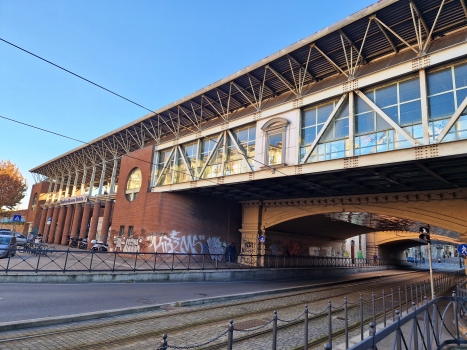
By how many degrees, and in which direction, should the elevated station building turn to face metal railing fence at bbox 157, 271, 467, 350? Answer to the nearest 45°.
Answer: approximately 45° to its left

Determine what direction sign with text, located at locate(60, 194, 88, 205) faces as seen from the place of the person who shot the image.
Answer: facing the viewer and to the left of the viewer

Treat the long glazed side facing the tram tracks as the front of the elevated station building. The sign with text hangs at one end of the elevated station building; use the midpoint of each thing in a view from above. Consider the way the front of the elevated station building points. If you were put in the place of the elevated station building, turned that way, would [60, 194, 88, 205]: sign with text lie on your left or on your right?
on your right

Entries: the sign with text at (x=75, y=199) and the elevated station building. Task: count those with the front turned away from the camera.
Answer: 0

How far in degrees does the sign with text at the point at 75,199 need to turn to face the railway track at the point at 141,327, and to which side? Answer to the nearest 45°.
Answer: approximately 45° to its left

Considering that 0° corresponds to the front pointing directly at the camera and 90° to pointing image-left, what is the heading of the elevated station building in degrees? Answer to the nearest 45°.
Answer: approximately 45°

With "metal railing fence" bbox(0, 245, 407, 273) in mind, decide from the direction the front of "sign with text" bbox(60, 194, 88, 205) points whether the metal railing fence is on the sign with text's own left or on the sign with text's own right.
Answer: on the sign with text's own left
